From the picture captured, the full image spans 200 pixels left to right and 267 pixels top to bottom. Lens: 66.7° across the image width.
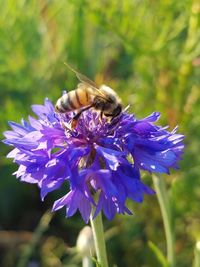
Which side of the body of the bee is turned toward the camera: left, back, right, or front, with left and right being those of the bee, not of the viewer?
right
